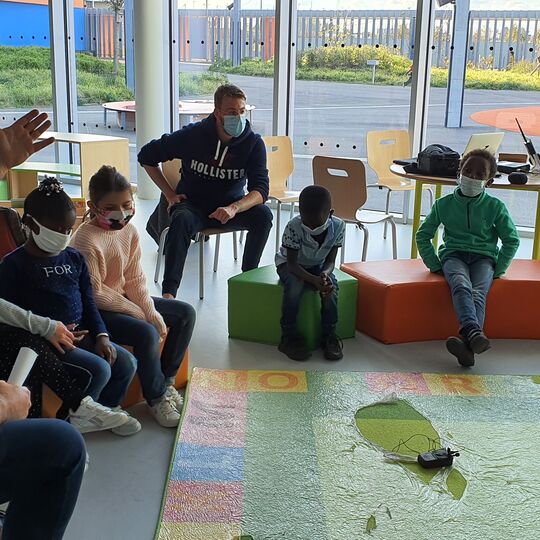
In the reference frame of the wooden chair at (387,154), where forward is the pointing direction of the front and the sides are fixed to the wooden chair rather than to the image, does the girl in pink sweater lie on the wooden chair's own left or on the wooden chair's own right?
on the wooden chair's own right

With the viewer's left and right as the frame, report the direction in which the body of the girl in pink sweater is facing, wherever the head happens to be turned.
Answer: facing the viewer and to the right of the viewer

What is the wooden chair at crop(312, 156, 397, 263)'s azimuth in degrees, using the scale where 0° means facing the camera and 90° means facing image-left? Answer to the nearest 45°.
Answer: approximately 225°

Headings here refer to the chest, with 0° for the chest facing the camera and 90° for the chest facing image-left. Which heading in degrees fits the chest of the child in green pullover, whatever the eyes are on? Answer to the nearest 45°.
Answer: approximately 0°

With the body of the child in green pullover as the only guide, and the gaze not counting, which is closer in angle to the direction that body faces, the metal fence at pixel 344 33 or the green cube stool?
the green cube stool

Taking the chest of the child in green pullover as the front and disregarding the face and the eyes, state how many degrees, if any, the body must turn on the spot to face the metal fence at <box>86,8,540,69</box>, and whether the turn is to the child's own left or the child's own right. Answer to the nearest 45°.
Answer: approximately 180°

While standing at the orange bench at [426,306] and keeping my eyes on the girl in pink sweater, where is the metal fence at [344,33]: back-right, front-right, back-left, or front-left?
back-right

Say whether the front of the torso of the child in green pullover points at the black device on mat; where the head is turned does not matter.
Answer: yes

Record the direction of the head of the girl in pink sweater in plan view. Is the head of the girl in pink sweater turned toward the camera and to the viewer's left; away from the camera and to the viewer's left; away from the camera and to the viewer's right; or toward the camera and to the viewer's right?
toward the camera and to the viewer's right
